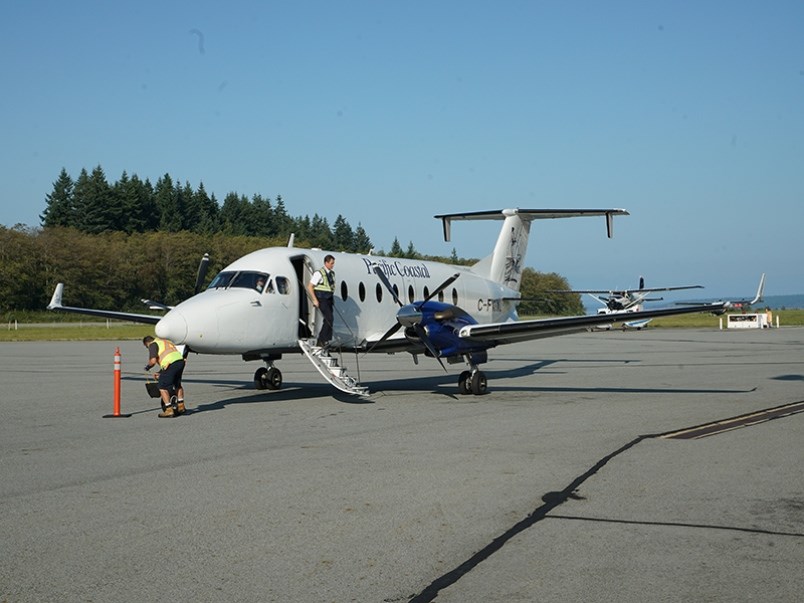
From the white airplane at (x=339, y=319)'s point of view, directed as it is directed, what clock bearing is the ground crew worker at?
The ground crew worker is roughly at 12 o'clock from the white airplane.

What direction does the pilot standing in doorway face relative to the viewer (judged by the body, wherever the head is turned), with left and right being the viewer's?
facing the viewer and to the right of the viewer

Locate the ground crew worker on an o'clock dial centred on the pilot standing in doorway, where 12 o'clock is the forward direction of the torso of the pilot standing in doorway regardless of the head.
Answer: The ground crew worker is roughly at 3 o'clock from the pilot standing in doorway.
